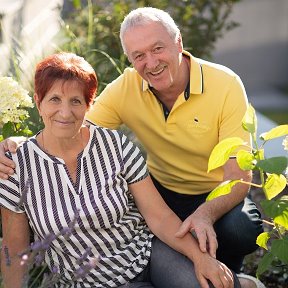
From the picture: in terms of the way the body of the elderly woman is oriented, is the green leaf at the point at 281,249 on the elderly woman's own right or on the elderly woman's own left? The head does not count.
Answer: on the elderly woman's own left

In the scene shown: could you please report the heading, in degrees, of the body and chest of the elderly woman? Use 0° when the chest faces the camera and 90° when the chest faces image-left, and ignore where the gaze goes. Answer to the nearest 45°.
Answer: approximately 0°
